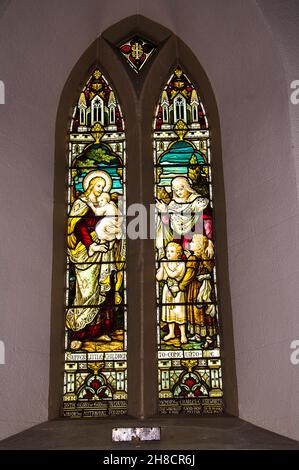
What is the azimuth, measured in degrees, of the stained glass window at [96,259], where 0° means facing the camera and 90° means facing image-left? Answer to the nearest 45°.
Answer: approximately 0°

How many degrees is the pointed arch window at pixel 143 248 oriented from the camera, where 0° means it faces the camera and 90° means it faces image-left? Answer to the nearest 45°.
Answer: approximately 0°

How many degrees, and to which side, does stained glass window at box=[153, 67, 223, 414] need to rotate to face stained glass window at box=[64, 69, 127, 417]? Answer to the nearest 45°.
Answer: approximately 90° to its right

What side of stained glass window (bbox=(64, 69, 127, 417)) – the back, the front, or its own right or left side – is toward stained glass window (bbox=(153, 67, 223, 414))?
left
